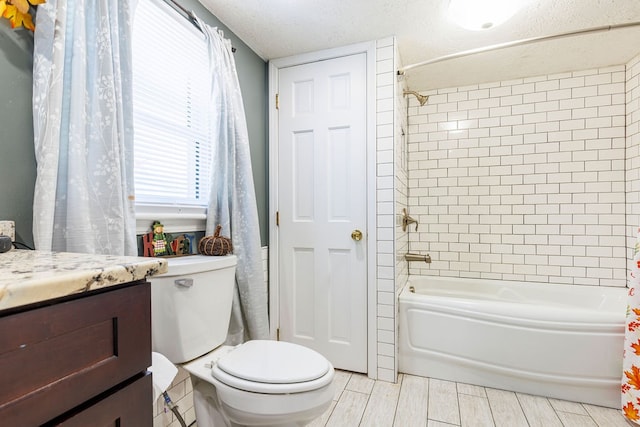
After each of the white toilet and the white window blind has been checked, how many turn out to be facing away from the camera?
0

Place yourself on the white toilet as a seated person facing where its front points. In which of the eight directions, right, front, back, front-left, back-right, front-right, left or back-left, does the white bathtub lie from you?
front-left

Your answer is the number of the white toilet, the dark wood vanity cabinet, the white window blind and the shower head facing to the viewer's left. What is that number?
0

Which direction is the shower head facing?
to the viewer's right

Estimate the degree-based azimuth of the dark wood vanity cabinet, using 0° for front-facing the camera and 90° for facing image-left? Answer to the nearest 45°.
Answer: approximately 315°

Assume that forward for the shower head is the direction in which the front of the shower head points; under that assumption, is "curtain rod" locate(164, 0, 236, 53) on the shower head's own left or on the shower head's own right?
on the shower head's own right

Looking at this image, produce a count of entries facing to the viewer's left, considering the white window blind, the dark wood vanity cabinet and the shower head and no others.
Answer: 0

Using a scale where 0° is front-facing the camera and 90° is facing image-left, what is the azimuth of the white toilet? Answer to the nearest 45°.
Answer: approximately 315°

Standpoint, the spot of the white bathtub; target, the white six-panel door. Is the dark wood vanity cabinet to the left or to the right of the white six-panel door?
left
